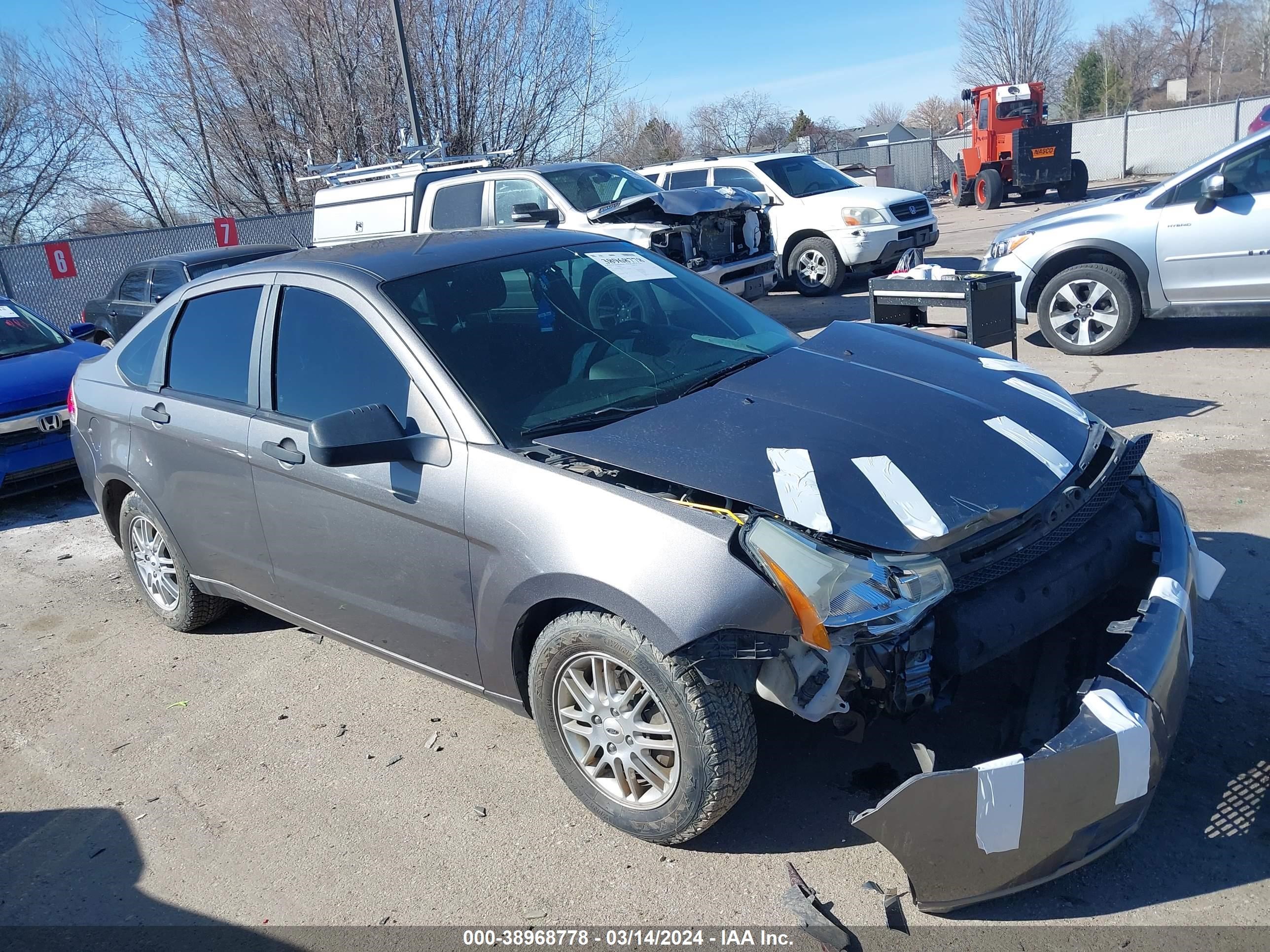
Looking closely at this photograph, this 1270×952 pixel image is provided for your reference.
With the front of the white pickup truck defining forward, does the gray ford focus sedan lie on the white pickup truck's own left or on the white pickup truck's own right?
on the white pickup truck's own right

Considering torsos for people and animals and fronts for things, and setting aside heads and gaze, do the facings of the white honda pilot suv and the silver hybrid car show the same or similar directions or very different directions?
very different directions

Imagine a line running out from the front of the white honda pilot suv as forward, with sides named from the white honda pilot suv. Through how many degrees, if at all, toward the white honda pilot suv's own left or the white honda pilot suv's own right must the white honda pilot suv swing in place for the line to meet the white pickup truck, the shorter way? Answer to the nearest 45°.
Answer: approximately 90° to the white honda pilot suv's own right

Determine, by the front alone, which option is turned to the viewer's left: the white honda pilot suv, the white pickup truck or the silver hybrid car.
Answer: the silver hybrid car

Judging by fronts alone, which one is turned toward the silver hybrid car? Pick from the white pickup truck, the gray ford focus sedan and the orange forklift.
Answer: the white pickup truck

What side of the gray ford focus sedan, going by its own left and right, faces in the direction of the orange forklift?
left

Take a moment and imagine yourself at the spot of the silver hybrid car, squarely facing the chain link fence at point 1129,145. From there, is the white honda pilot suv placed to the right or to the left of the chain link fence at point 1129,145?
left

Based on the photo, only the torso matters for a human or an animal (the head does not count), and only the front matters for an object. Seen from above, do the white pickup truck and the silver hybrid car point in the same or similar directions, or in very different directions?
very different directions

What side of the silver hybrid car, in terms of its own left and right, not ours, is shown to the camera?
left

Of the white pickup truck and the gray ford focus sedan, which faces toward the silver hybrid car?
the white pickup truck

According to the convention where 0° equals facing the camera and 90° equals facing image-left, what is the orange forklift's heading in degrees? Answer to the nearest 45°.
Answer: approximately 135°

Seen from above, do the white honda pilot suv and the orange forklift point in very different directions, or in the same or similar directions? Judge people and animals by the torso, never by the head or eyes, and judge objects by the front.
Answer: very different directions
